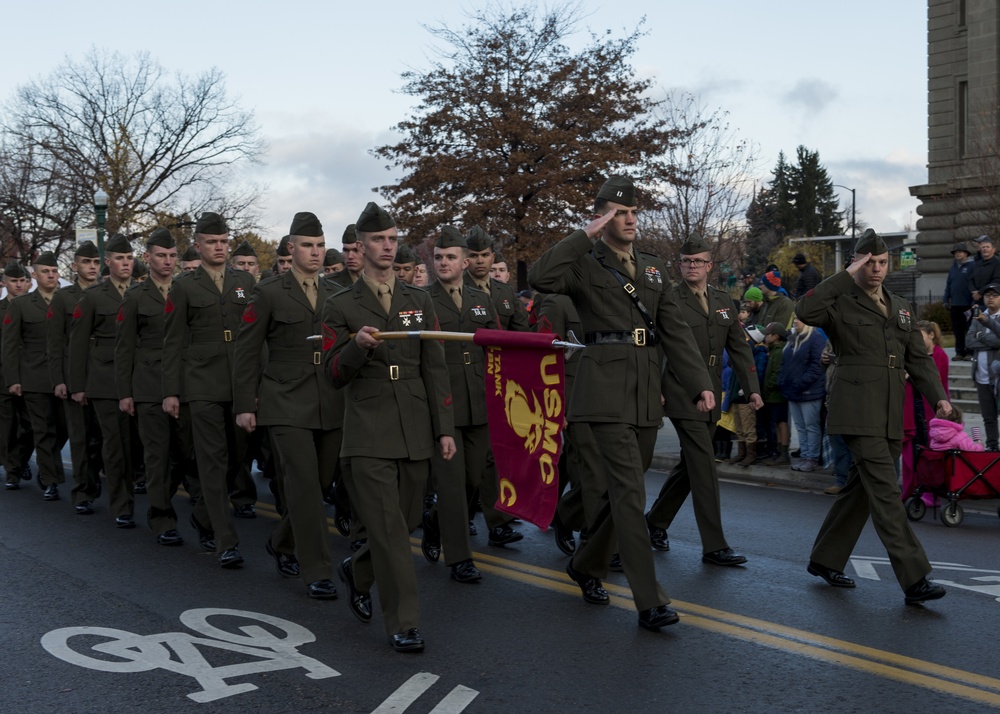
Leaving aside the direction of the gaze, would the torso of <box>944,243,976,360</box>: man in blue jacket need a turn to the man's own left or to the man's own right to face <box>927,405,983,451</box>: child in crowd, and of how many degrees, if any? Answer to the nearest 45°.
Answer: approximately 45° to the man's own left

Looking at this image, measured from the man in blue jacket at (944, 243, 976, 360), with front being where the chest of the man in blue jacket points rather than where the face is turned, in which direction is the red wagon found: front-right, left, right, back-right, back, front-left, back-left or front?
front-left

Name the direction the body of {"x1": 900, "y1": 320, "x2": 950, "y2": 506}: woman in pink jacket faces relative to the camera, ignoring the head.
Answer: to the viewer's left

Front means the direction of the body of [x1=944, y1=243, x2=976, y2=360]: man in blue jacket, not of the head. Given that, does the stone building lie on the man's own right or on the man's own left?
on the man's own right

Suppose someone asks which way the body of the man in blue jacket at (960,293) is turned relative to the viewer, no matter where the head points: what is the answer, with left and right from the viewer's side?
facing the viewer and to the left of the viewer

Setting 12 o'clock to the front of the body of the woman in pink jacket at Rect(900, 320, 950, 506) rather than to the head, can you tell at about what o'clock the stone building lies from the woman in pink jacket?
The stone building is roughly at 3 o'clock from the woman in pink jacket.

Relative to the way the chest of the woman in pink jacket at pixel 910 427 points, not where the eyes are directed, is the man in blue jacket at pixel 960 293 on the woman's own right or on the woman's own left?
on the woman's own right

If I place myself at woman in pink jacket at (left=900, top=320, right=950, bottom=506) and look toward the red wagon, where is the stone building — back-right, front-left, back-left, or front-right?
back-left

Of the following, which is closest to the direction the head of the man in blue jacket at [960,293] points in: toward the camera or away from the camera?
toward the camera
